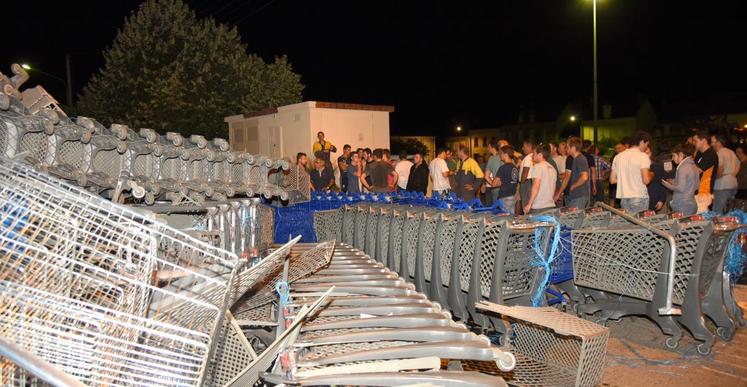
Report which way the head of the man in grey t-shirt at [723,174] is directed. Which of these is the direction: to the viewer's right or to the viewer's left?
to the viewer's left

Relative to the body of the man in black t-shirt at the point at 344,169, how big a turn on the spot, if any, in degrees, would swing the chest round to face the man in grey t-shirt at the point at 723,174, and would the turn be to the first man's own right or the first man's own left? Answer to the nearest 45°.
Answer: approximately 45° to the first man's own left

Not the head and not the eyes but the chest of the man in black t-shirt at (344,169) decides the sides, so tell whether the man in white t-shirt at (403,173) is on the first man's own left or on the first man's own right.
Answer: on the first man's own left

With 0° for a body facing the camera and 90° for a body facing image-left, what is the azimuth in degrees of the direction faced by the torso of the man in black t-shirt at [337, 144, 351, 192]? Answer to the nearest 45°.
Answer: approximately 0°

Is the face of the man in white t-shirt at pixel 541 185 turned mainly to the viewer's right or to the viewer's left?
to the viewer's left
